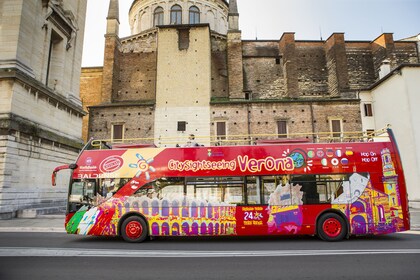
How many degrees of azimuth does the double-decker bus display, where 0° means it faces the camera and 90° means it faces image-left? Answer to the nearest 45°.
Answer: approximately 90°

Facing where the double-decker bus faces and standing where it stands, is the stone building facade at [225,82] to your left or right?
on your right
